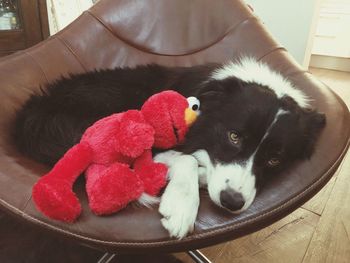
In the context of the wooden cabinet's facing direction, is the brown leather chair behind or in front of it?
in front

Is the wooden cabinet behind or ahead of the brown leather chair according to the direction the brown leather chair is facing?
behind

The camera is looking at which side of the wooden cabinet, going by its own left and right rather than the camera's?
front

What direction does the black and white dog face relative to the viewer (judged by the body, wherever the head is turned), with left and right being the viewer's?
facing the viewer and to the right of the viewer

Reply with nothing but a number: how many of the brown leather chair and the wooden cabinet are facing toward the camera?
2

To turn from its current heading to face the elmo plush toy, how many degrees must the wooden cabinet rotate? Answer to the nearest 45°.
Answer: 0° — it already faces it

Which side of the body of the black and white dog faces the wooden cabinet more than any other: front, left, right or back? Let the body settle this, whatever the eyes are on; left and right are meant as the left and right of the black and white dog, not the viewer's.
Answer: back

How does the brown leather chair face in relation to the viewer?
toward the camera
